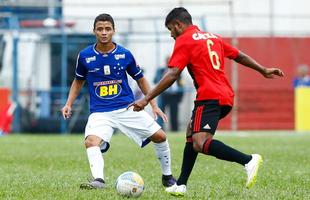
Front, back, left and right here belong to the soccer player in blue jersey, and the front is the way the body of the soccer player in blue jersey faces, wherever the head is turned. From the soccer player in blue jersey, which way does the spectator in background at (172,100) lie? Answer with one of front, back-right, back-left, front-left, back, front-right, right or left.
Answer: back

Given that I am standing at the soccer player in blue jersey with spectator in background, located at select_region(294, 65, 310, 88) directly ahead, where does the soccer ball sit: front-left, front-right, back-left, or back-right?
back-right
